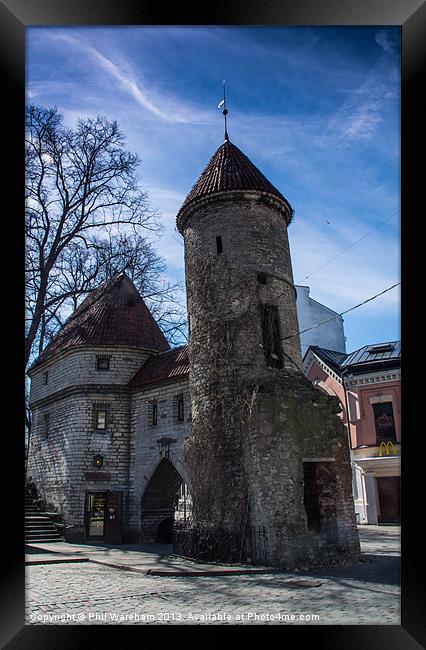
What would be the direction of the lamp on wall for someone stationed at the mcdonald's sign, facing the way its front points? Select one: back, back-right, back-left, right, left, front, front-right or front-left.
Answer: right

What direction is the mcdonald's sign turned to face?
toward the camera
